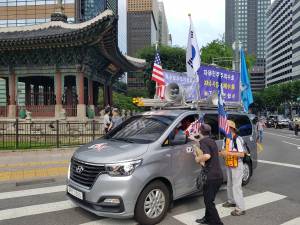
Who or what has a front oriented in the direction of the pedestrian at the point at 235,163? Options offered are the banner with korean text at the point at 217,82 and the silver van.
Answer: the banner with korean text

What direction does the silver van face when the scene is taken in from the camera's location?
facing the viewer and to the left of the viewer

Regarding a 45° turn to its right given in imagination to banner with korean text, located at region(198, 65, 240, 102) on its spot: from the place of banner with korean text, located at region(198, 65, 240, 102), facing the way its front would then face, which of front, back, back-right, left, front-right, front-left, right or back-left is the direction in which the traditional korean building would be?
right

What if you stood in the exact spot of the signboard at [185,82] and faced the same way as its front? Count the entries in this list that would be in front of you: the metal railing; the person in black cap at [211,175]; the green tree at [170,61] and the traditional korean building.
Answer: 1

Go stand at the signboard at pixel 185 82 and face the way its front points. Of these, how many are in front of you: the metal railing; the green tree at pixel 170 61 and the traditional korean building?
0

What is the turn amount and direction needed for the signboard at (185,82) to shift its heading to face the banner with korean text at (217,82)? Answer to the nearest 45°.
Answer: approximately 90° to its left

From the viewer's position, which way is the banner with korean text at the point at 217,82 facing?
facing the viewer

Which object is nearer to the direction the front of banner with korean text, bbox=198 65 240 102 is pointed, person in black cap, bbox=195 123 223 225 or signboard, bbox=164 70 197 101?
the person in black cap

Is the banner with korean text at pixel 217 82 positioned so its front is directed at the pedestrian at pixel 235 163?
yes

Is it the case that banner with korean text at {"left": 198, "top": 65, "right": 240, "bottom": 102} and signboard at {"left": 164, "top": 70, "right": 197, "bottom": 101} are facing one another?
no

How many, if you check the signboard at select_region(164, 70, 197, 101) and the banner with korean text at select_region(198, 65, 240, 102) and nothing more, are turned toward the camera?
2

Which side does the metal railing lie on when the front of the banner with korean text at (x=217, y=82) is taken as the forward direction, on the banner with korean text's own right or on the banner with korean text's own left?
on the banner with korean text's own right

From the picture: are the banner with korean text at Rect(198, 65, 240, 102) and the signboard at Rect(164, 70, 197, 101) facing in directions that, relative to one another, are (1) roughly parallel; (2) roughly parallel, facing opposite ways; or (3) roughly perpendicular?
roughly parallel
